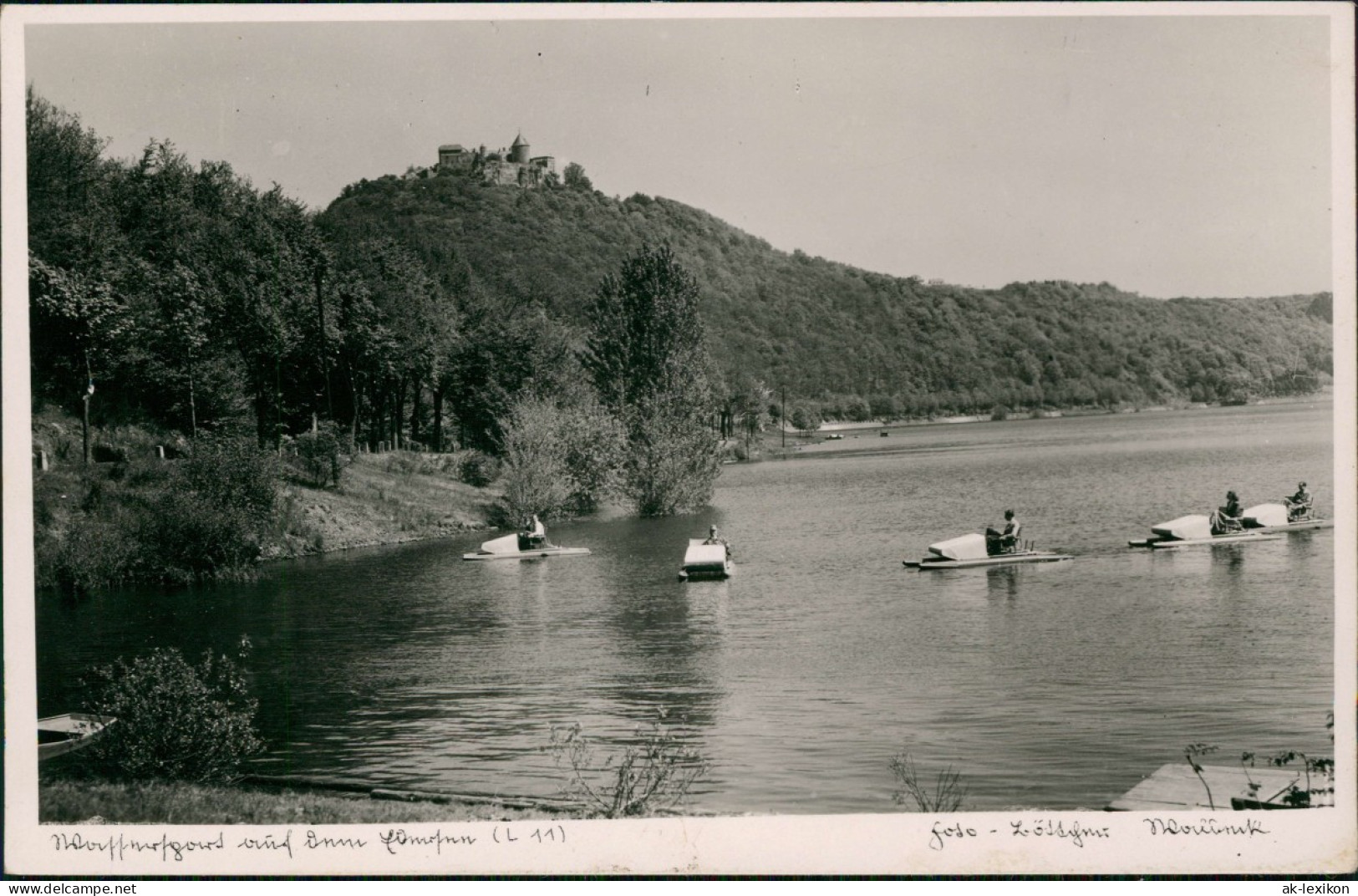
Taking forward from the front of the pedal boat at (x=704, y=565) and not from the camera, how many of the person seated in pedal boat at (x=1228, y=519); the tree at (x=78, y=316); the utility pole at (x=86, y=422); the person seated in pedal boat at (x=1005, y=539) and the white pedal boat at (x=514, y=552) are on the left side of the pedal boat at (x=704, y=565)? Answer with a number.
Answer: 2

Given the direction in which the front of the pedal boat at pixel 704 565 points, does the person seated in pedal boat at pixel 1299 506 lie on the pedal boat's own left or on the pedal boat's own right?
on the pedal boat's own left

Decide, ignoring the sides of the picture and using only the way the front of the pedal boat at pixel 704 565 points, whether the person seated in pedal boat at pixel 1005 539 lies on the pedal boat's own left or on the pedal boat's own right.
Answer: on the pedal boat's own left

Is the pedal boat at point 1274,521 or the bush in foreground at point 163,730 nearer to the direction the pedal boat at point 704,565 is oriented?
the bush in foreground

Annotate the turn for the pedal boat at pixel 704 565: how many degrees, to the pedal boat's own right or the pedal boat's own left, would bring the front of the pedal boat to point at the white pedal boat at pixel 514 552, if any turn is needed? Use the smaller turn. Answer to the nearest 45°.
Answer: approximately 135° to the pedal boat's own right

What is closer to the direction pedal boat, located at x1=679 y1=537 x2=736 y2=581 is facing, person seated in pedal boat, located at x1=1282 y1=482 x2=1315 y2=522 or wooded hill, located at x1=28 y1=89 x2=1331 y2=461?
the person seated in pedal boat

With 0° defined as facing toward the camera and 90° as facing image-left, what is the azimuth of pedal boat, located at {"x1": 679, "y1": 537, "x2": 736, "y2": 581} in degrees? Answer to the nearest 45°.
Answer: approximately 0°

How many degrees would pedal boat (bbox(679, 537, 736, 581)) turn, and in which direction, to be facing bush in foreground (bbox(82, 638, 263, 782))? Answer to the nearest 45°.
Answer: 0° — it already faces it

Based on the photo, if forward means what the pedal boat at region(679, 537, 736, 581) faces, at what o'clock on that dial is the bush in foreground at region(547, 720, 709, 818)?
The bush in foreground is roughly at 12 o'clock from the pedal boat.

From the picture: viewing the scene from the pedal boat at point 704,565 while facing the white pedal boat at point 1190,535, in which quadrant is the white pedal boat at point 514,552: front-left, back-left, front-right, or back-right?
back-left

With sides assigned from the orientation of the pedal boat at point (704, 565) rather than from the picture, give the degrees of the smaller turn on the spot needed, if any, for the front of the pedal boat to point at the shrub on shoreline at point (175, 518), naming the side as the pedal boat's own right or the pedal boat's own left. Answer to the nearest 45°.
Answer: approximately 90° to the pedal boat's own right

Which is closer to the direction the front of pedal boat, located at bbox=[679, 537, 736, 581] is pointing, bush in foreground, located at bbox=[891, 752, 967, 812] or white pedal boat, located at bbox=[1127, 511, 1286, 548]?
the bush in foreground

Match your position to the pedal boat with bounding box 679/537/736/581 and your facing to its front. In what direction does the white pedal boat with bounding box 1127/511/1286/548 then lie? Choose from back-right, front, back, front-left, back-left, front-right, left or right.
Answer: left
